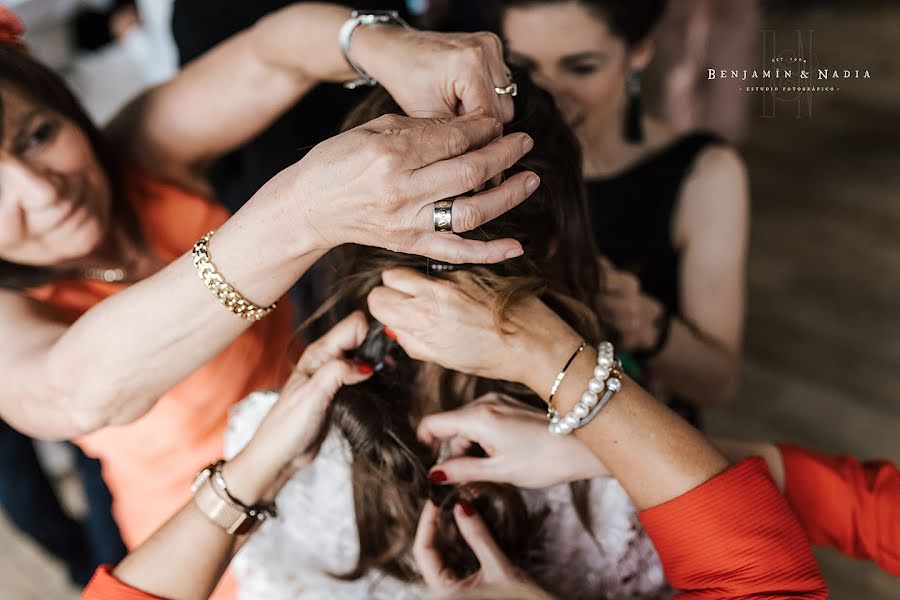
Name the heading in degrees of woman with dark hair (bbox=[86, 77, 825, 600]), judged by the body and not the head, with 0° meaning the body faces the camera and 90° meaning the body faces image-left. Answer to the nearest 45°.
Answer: approximately 180°

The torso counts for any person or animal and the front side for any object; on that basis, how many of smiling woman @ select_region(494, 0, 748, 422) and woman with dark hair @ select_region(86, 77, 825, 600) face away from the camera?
1
